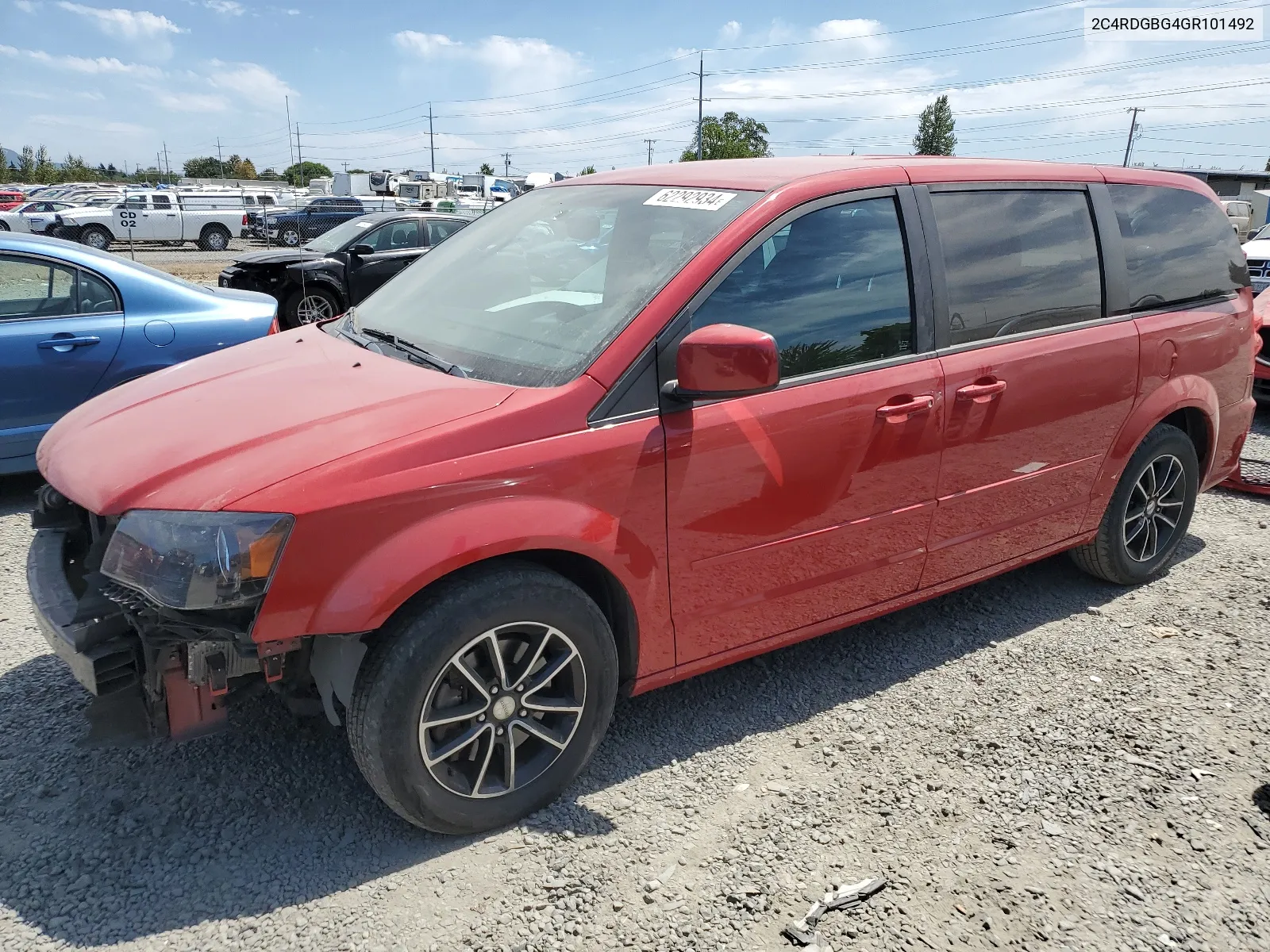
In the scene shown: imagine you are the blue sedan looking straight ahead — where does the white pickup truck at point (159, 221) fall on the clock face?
The white pickup truck is roughly at 3 o'clock from the blue sedan.

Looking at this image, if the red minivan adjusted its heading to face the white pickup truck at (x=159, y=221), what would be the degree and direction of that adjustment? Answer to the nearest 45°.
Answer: approximately 90° to its right

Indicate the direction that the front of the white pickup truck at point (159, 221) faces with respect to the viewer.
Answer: facing to the left of the viewer

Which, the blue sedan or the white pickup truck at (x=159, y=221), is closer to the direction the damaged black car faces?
the blue sedan

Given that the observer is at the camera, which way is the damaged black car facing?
facing the viewer and to the left of the viewer

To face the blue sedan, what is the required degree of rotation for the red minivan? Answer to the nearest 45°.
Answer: approximately 90° to its right

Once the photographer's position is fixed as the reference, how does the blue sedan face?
facing to the left of the viewer

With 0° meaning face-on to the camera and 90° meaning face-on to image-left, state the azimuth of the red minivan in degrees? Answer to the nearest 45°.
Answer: approximately 45°

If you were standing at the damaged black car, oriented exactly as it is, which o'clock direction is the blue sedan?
The blue sedan is roughly at 11 o'clock from the damaged black car.

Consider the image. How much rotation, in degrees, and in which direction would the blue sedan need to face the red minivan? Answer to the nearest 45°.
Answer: approximately 90° to its left
